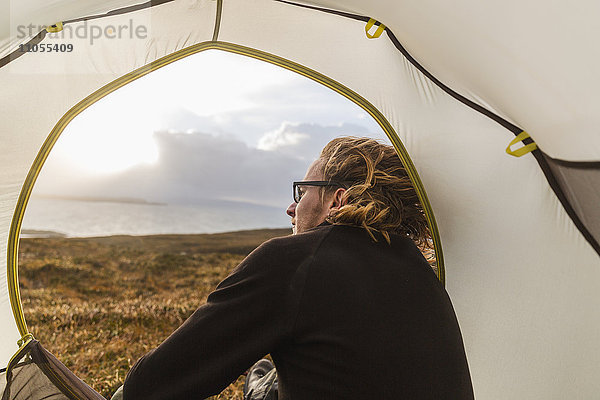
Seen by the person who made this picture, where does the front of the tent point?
facing away from the viewer

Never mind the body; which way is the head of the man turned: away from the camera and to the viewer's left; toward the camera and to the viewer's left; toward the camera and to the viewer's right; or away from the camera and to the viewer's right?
away from the camera and to the viewer's left

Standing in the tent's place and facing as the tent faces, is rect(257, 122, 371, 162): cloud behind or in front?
in front

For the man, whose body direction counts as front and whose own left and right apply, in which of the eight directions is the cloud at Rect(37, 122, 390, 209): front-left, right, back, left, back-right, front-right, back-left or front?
front-right

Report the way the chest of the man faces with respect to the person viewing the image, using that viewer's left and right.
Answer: facing away from the viewer and to the left of the viewer
